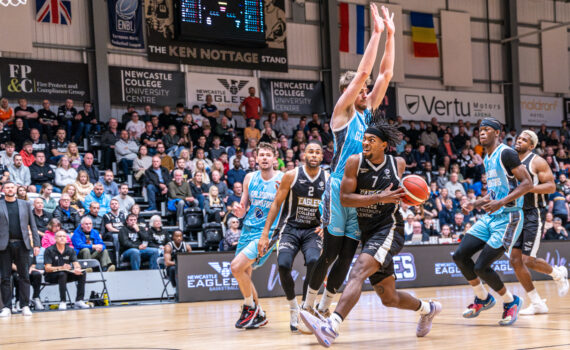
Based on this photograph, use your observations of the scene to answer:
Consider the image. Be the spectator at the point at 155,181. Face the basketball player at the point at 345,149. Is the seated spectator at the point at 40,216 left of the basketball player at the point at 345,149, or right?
right

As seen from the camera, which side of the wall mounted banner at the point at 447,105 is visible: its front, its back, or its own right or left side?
front

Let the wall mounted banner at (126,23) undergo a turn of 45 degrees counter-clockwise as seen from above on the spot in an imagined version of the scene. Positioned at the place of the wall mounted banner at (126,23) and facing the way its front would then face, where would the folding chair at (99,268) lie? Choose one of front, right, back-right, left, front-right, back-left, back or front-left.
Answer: front-right

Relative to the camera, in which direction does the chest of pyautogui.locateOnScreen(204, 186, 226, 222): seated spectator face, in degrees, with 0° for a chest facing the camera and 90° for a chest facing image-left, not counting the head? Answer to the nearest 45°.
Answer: approximately 315°

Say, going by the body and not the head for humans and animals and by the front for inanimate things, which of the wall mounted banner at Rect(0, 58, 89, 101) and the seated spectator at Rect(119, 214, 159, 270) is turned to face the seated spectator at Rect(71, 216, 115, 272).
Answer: the wall mounted banner

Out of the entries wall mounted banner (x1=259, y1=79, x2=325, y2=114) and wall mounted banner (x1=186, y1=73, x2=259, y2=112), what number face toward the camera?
2

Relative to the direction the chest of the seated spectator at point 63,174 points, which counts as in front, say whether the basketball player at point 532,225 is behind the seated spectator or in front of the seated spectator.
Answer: in front

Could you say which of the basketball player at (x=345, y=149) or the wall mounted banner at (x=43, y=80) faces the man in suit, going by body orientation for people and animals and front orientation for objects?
the wall mounted banner

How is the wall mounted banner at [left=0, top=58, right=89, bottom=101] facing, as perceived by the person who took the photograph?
facing the viewer

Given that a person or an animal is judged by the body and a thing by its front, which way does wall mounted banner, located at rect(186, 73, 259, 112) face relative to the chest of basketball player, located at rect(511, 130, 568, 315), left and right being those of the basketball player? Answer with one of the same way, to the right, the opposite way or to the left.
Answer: to the left

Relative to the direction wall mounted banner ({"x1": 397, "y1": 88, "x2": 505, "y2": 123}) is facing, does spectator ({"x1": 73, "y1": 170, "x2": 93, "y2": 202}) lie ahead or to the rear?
ahead
